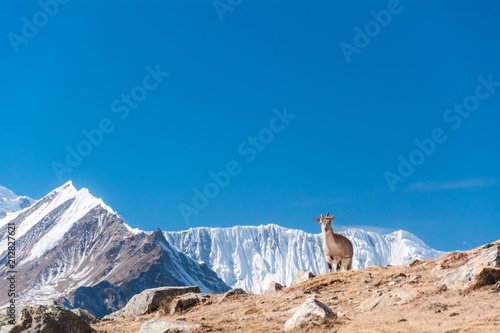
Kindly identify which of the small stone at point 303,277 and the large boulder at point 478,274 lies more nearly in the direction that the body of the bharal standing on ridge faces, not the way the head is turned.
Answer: the small stone

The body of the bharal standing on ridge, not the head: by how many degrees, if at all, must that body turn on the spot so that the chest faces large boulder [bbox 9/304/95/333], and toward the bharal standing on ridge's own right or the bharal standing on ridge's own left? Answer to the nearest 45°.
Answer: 0° — it already faces it

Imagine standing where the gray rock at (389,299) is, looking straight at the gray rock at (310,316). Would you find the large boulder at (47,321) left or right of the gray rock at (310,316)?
right

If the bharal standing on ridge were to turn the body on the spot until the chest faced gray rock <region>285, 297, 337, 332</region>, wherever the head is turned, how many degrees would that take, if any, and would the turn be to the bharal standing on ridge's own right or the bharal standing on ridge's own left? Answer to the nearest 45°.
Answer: approximately 45° to the bharal standing on ridge's own left

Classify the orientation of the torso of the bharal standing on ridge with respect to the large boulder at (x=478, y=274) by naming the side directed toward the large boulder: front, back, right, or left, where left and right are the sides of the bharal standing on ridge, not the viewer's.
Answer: left

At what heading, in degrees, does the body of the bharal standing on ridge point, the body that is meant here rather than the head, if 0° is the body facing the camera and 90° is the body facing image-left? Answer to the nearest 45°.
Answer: approximately 45°

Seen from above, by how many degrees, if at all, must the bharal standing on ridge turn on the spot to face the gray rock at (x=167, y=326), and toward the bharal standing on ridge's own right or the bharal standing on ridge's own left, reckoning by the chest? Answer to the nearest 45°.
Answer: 0° — it already faces it

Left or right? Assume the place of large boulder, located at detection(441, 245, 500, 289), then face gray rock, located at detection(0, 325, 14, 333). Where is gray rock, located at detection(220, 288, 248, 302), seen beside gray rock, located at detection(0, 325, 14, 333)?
right
